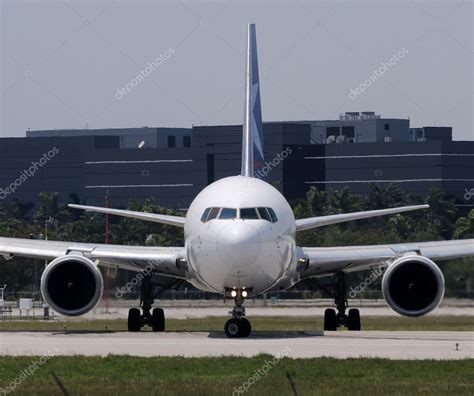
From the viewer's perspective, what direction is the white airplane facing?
toward the camera
